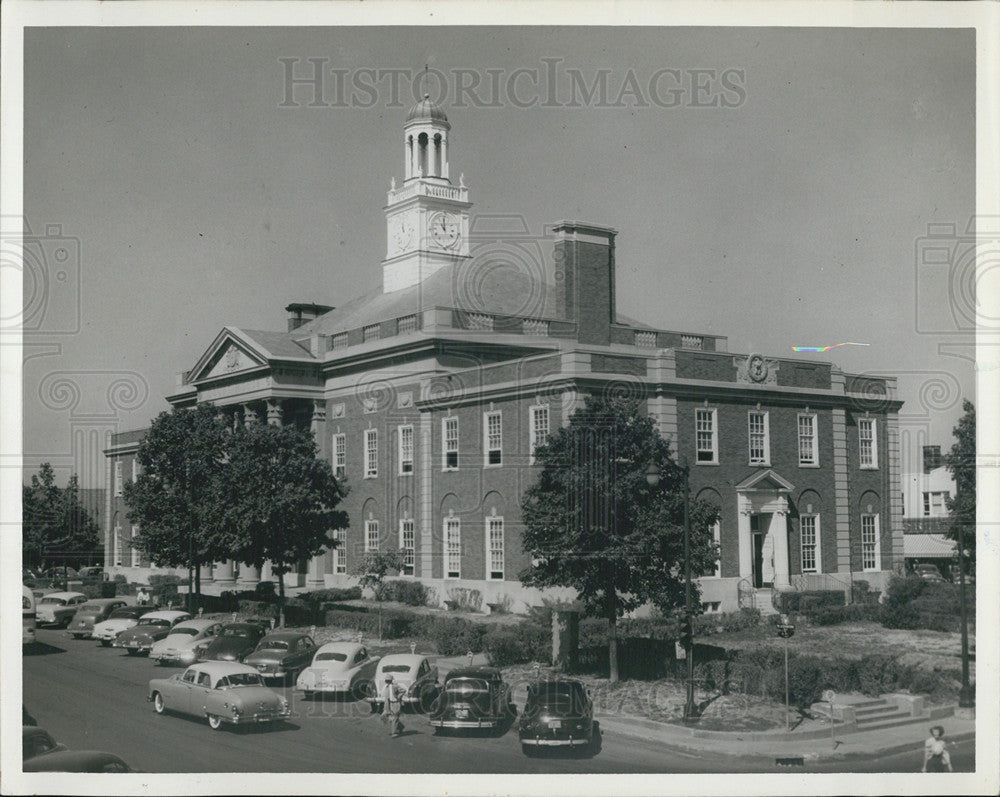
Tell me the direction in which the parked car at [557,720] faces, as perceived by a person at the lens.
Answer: facing away from the viewer

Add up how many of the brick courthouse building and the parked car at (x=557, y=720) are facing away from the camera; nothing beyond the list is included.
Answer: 1

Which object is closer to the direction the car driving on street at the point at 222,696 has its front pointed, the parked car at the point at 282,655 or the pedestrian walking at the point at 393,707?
the parked car

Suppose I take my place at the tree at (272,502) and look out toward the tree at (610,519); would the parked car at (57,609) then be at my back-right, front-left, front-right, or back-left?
back-right

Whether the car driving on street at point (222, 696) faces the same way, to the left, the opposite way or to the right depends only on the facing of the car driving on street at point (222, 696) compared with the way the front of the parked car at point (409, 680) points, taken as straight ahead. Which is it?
to the left

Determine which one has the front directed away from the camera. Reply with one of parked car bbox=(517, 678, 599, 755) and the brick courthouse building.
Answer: the parked car

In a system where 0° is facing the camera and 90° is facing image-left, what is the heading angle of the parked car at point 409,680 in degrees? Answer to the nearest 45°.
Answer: approximately 225°
